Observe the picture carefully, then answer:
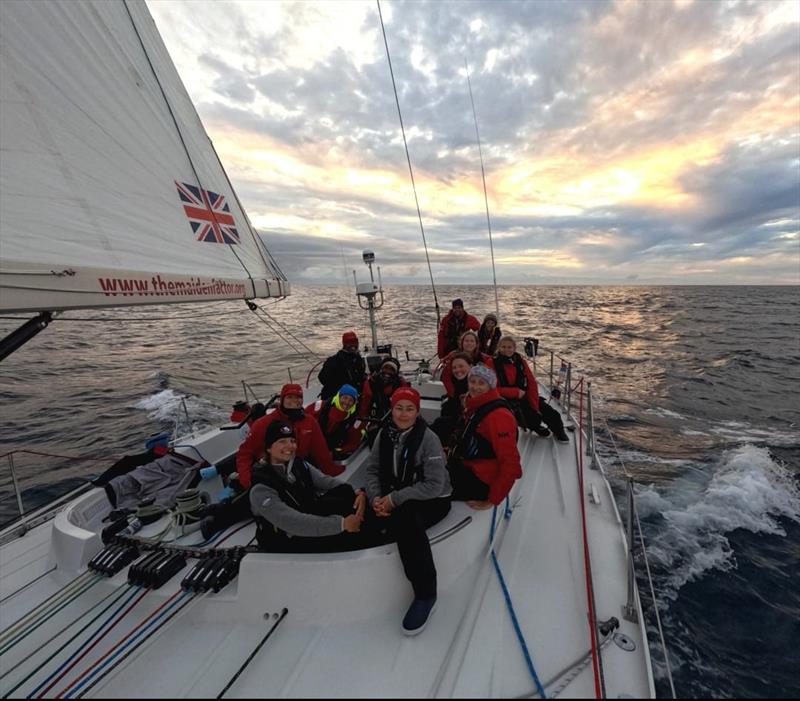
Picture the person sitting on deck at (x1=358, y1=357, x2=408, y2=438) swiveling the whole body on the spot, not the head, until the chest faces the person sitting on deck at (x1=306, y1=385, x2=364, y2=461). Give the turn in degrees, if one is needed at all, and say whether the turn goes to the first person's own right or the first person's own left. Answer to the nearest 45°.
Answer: approximately 45° to the first person's own right

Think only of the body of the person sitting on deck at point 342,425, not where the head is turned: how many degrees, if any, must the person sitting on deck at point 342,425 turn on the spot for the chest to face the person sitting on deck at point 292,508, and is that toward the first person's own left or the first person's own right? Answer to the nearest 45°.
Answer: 0° — they already face them

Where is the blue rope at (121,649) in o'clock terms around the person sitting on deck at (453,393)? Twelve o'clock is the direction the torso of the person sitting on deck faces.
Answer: The blue rope is roughly at 12 o'clock from the person sitting on deck.

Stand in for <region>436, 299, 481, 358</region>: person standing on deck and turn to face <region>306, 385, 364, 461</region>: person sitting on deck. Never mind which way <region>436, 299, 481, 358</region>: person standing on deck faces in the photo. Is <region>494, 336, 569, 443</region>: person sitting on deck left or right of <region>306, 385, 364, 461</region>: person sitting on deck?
left

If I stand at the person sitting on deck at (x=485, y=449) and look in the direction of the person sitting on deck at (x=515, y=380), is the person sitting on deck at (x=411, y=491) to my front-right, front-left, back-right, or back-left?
back-left

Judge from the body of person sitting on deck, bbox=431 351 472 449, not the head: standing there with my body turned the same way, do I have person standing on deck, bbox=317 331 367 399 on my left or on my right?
on my right

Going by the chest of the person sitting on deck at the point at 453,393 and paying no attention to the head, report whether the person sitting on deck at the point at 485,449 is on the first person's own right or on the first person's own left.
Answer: on the first person's own left
